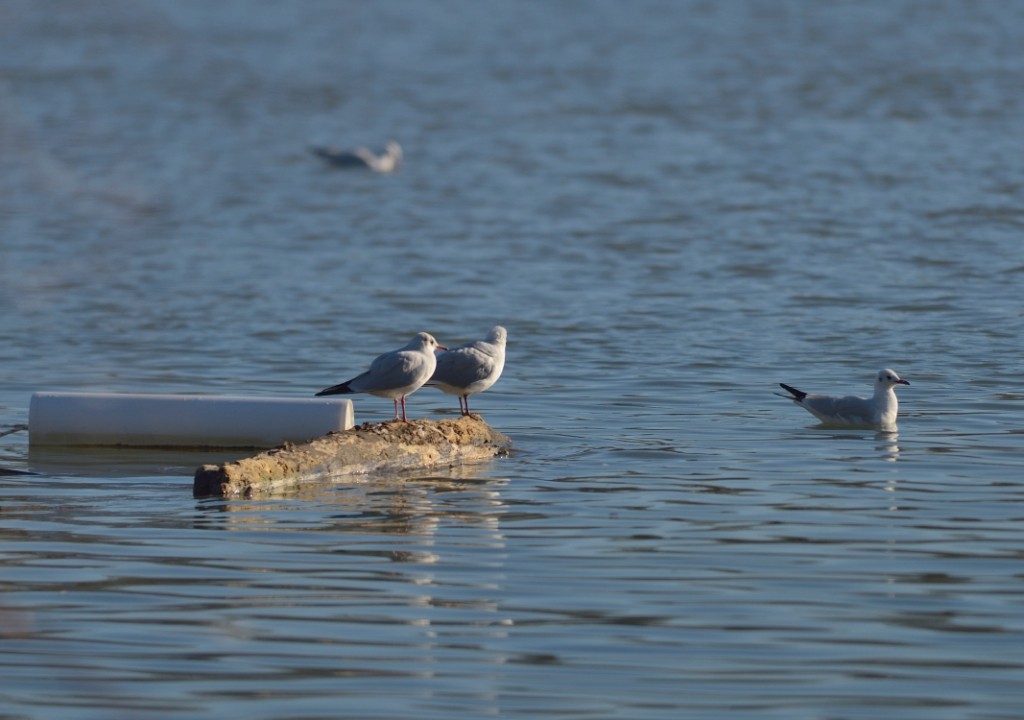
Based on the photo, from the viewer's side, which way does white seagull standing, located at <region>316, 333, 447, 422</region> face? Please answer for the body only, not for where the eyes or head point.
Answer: to the viewer's right

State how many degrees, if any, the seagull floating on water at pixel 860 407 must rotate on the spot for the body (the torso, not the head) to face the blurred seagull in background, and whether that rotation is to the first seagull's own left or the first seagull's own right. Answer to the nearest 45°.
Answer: approximately 135° to the first seagull's own left

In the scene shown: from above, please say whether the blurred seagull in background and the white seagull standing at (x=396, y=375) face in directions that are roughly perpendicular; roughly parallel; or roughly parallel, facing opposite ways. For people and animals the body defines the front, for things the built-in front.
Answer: roughly parallel

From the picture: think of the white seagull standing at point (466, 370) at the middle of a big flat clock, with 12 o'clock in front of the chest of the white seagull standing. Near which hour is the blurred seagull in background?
The blurred seagull in background is roughly at 9 o'clock from the white seagull standing.

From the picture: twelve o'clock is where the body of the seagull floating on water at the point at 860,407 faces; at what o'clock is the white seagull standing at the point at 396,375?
The white seagull standing is roughly at 5 o'clock from the seagull floating on water.

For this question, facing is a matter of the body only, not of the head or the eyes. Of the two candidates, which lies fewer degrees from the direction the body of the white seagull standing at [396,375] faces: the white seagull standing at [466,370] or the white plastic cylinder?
the white seagull standing

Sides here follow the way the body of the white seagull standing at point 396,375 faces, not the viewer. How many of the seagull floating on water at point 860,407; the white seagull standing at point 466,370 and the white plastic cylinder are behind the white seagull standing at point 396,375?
1

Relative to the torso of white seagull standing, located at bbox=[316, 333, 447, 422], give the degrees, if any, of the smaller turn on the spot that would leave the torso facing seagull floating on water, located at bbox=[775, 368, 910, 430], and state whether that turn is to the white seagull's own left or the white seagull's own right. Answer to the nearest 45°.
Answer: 0° — it already faces it

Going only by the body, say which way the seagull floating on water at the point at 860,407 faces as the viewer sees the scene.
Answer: to the viewer's right

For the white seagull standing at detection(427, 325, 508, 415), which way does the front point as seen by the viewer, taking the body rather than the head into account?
to the viewer's right

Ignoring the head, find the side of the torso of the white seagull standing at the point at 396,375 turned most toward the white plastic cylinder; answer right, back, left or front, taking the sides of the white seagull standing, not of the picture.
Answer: back

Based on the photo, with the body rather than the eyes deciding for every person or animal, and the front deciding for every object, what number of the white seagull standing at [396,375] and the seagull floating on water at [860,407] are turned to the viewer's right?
2

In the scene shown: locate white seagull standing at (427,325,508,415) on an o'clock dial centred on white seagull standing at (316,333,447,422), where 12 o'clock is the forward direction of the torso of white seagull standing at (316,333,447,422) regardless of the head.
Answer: white seagull standing at (427,325,508,415) is roughly at 11 o'clock from white seagull standing at (316,333,447,422).

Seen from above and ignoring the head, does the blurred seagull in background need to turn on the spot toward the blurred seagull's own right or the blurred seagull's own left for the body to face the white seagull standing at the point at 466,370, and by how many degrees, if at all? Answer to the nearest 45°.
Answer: approximately 90° to the blurred seagull's own right

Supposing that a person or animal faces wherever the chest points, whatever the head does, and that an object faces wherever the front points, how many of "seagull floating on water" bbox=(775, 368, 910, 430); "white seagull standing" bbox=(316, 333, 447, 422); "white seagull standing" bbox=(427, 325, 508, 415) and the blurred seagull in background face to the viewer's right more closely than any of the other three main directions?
4

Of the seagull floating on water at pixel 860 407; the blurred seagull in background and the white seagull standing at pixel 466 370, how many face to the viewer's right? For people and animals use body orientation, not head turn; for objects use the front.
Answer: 3

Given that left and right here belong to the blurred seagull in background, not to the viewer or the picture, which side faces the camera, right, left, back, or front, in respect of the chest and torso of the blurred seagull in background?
right
